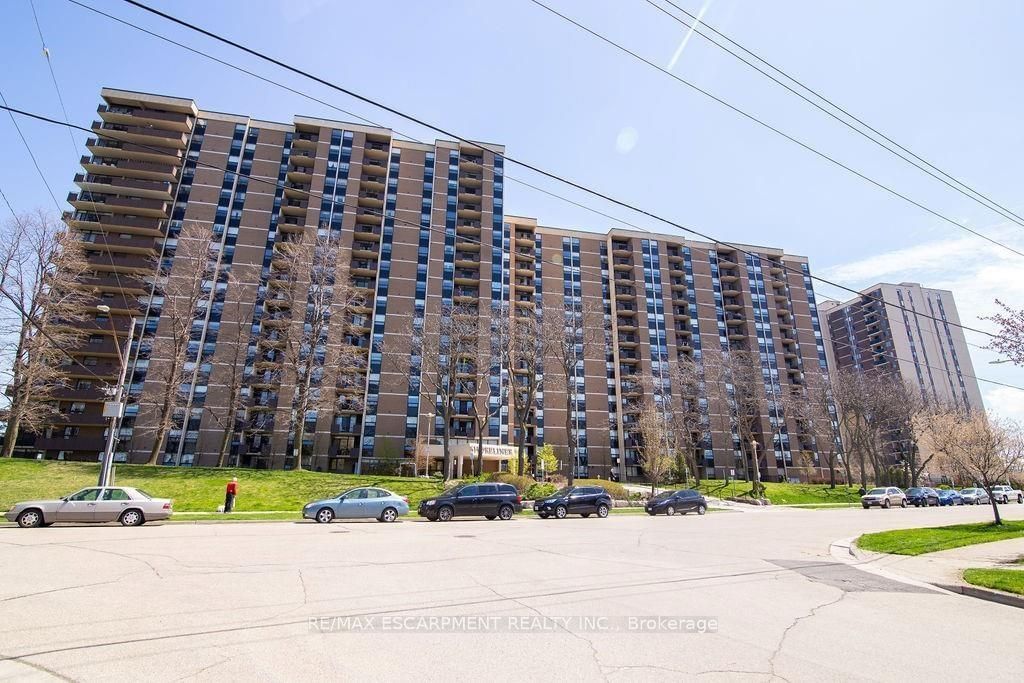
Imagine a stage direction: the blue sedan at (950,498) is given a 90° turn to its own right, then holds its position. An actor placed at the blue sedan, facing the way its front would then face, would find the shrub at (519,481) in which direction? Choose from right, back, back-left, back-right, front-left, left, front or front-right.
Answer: left

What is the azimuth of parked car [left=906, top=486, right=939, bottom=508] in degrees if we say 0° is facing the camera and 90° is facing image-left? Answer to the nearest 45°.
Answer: approximately 45°

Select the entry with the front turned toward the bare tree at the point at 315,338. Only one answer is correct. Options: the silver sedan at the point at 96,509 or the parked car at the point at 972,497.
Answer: the parked car

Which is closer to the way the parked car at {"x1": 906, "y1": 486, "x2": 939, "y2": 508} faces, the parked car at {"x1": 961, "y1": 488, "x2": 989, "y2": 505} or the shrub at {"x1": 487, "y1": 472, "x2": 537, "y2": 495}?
the shrub

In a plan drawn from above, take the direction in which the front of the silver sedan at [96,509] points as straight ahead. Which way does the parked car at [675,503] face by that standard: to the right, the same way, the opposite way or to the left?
the same way

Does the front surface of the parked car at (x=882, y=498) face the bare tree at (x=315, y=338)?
yes

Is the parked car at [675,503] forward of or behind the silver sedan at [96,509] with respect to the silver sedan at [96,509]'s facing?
behind

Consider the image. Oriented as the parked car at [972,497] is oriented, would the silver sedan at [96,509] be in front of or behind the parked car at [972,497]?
in front

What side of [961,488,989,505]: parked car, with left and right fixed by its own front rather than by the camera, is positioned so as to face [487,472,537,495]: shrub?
front

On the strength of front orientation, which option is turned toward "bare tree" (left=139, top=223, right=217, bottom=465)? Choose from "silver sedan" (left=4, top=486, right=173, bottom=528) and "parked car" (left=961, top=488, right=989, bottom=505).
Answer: the parked car

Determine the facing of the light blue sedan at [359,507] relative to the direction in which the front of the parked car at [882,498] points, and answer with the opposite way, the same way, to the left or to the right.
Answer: the same way

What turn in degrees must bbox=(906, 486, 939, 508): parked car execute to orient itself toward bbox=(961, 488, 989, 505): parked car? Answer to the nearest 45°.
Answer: approximately 180°

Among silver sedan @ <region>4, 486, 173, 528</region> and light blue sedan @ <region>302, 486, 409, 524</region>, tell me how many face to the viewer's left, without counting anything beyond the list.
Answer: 2

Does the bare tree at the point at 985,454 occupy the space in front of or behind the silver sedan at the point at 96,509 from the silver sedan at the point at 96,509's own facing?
behind

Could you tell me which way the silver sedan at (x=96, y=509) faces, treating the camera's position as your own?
facing to the left of the viewer

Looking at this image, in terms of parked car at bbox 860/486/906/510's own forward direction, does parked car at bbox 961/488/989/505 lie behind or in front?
behind

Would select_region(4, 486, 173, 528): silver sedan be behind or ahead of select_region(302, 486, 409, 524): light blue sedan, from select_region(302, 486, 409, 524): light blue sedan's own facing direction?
ahead

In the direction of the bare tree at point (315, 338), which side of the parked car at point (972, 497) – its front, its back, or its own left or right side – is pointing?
front

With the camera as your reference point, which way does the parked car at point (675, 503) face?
facing the viewer and to the left of the viewer

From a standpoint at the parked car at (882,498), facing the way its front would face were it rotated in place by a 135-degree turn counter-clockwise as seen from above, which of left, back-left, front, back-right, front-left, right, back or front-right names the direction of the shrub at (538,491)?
back-right
